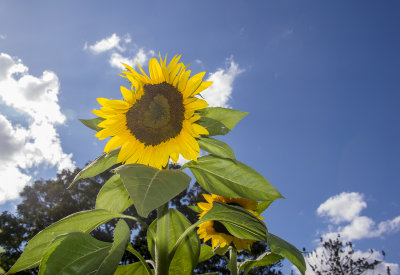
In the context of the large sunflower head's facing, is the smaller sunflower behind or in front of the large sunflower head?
behind

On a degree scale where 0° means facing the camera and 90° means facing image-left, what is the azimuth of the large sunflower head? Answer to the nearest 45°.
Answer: approximately 0°

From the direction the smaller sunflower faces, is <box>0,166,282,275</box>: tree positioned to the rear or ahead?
to the rear

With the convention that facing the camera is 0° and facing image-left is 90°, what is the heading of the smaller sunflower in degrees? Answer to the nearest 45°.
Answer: approximately 0°

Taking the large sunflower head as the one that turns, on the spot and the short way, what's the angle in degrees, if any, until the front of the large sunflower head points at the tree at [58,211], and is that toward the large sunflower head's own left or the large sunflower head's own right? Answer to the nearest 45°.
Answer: approximately 180°
